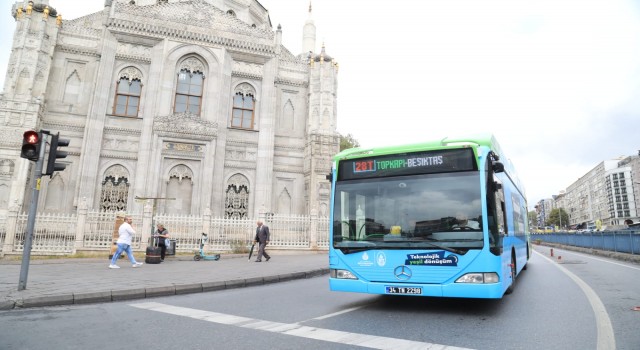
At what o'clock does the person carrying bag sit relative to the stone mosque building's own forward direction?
The person carrying bag is roughly at 12 o'clock from the stone mosque building.

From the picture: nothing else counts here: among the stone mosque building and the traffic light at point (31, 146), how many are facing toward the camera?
2

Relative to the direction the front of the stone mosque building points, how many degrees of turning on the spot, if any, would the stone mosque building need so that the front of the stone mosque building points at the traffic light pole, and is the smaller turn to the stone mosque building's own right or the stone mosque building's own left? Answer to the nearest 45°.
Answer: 0° — it already faces it

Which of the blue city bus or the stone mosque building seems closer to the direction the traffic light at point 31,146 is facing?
the blue city bus

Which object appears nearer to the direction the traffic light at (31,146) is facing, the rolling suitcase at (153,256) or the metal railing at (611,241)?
the metal railing

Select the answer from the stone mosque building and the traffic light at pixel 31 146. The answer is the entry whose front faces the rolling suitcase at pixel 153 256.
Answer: the stone mosque building

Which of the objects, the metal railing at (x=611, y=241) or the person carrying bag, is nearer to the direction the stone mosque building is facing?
the person carrying bag

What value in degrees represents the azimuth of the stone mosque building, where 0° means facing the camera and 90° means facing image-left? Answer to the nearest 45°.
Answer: approximately 0°

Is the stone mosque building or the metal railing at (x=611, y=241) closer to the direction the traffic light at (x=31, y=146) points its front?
the metal railing

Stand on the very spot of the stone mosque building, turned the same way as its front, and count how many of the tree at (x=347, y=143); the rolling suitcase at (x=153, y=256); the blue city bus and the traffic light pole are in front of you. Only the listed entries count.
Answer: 3

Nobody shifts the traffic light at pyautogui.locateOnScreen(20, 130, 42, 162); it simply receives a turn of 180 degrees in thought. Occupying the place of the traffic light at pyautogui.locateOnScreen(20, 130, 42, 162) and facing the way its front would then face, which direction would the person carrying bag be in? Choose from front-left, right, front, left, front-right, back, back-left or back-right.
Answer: front-right

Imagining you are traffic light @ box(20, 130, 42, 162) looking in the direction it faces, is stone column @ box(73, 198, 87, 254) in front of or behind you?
behind
